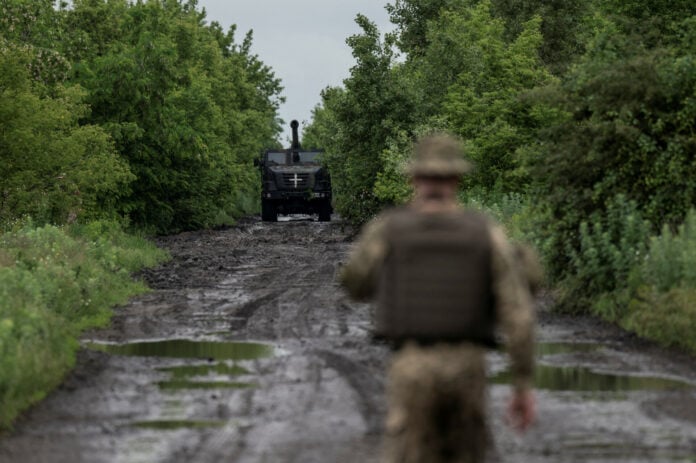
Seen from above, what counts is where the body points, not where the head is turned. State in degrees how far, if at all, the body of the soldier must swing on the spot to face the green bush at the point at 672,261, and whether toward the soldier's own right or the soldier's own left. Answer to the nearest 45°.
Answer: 0° — they already face it

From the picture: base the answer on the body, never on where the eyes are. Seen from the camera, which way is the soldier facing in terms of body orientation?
away from the camera

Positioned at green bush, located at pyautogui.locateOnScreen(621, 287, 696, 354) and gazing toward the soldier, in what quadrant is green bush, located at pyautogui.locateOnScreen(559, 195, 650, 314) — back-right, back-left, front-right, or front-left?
back-right

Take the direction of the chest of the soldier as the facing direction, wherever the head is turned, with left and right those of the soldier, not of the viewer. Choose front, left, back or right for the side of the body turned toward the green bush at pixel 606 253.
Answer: front

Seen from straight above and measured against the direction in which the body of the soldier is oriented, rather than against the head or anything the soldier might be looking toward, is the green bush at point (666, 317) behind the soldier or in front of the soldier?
in front
